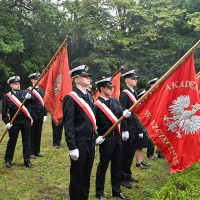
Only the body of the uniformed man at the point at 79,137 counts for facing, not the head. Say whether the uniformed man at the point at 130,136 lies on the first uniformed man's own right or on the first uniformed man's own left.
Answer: on the first uniformed man's own left

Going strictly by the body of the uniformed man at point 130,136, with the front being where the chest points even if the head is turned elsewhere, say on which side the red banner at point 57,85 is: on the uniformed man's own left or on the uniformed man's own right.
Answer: on the uniformed man's own right

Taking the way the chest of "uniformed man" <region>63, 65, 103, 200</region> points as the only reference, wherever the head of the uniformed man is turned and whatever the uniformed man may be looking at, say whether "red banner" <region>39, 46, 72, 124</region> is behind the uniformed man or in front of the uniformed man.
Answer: behind
